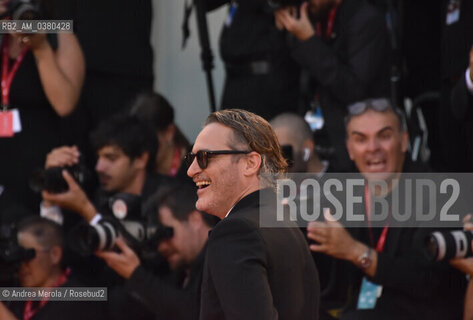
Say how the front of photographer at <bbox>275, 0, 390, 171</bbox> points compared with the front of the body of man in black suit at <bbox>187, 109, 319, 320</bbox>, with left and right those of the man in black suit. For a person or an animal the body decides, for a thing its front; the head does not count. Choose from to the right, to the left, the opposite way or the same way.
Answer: to the left

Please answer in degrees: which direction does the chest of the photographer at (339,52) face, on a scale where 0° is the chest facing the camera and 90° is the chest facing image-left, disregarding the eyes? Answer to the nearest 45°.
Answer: approximately 45°

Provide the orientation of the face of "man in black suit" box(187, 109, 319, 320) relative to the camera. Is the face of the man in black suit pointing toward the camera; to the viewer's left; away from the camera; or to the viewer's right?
to the viewer's left

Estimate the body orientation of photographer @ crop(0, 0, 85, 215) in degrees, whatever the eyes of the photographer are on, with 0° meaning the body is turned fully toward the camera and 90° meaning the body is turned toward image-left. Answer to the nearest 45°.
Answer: approximately 45°

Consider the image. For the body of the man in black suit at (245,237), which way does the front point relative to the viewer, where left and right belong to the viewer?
facing away from the viewer and to the left of the viewer

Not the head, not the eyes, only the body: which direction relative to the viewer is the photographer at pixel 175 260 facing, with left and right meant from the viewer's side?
facing to the left of the viewer

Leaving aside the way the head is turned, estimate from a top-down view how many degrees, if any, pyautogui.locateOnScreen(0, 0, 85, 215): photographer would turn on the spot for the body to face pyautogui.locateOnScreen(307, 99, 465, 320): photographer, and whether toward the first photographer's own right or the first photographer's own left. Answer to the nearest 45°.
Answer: approximately 90° to the first photographer's own left
